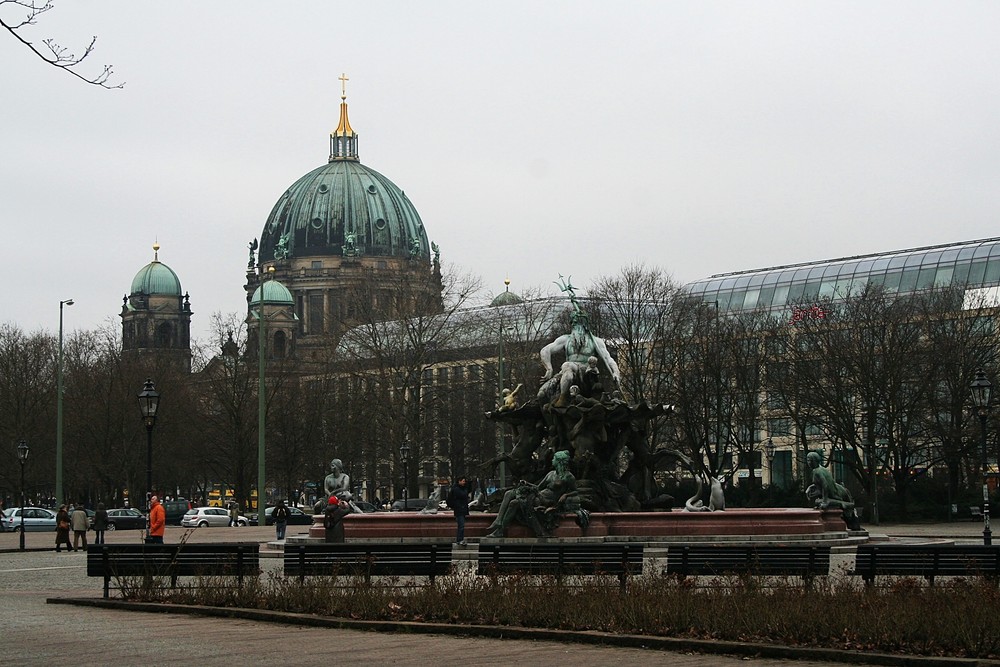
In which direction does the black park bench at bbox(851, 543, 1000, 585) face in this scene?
away from the camera

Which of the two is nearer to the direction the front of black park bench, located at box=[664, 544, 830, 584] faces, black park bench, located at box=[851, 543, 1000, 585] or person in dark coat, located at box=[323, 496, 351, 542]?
the person in dark coat

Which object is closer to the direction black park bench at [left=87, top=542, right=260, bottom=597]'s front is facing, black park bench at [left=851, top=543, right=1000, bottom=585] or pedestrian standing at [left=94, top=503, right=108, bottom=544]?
the pedestrian standing

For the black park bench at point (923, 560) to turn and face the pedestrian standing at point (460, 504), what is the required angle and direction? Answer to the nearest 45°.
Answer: approximately 45° to its left

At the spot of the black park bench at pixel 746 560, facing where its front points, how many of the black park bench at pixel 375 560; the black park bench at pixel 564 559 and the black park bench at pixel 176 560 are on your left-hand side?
3

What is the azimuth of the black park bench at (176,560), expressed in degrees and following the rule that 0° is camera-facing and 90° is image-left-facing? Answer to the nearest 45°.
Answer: approximately 180°

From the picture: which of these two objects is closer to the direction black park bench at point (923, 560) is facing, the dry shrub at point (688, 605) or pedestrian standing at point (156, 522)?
the pedestrian standing

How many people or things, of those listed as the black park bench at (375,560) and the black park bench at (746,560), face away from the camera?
2

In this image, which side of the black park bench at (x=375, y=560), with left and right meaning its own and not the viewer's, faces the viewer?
back

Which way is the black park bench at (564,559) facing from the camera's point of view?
away from the camera

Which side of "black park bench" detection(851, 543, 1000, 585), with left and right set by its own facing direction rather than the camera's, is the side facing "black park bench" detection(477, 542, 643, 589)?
left

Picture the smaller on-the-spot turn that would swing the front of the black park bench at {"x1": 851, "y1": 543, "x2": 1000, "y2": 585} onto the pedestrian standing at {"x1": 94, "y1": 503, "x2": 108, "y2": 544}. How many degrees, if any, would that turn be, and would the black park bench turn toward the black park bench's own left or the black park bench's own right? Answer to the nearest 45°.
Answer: approximately 45° to the black park bench's own left
